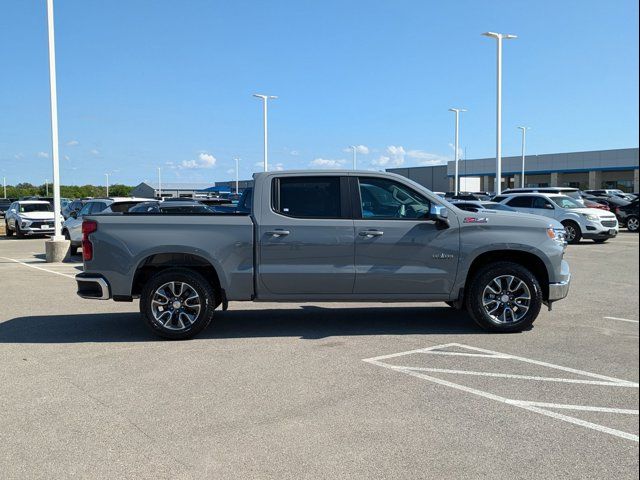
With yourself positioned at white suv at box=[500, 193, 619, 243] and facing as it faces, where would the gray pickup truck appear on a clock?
The gray pickup truck is roughly at 2 o'clock from the white suv.

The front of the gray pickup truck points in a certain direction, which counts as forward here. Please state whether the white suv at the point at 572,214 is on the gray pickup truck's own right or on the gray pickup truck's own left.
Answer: on the gray pickup truck's own left

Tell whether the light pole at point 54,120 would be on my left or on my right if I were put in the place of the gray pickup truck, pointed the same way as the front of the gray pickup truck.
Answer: on my left

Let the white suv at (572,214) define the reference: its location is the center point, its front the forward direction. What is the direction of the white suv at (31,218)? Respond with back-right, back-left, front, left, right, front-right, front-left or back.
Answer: back-right

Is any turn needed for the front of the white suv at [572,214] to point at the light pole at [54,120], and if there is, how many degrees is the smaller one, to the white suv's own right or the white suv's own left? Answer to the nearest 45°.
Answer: approximately 90° to the white suv's own right

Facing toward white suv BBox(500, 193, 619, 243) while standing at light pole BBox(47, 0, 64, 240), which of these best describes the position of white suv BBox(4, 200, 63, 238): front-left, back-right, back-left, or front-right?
back-left

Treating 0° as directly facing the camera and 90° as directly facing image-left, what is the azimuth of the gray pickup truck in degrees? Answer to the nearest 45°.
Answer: approximately 270°

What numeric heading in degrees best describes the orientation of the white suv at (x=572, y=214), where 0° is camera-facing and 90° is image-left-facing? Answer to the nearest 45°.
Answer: approximately 315°
